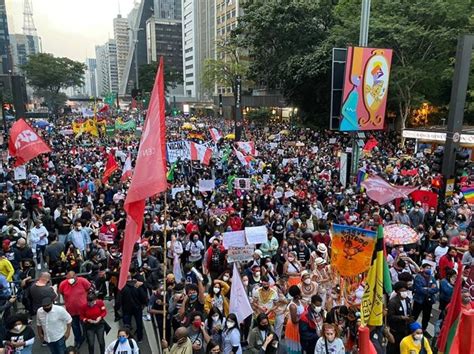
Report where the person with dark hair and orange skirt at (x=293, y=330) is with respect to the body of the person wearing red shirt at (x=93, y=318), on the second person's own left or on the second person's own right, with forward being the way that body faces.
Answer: on the second person's own left

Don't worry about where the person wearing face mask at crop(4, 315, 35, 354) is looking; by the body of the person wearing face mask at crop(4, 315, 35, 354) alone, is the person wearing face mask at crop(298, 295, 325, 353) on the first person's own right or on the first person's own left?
on the first person's own left

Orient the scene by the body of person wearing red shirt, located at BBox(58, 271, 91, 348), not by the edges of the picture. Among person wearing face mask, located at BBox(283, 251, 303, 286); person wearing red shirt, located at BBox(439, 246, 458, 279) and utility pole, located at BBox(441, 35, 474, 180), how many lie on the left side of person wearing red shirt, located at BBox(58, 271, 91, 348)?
3

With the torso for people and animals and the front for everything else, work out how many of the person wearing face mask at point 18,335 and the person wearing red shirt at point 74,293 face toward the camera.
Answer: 2

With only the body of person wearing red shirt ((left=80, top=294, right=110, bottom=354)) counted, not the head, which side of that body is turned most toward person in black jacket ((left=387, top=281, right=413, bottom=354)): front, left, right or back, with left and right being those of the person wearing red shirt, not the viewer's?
left

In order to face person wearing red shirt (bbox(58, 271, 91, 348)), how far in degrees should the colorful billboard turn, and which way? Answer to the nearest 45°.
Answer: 0° — it already faces them

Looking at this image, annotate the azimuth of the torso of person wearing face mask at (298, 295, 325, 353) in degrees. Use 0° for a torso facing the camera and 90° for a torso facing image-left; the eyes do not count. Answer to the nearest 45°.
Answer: approximately 315°

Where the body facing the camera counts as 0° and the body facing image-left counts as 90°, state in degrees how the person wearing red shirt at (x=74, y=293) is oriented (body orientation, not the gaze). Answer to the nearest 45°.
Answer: approximately 0°

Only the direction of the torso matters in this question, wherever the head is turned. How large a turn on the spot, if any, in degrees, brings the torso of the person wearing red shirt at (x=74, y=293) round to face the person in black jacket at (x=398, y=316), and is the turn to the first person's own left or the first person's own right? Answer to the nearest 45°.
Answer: approximately 45° to the first person's own left
